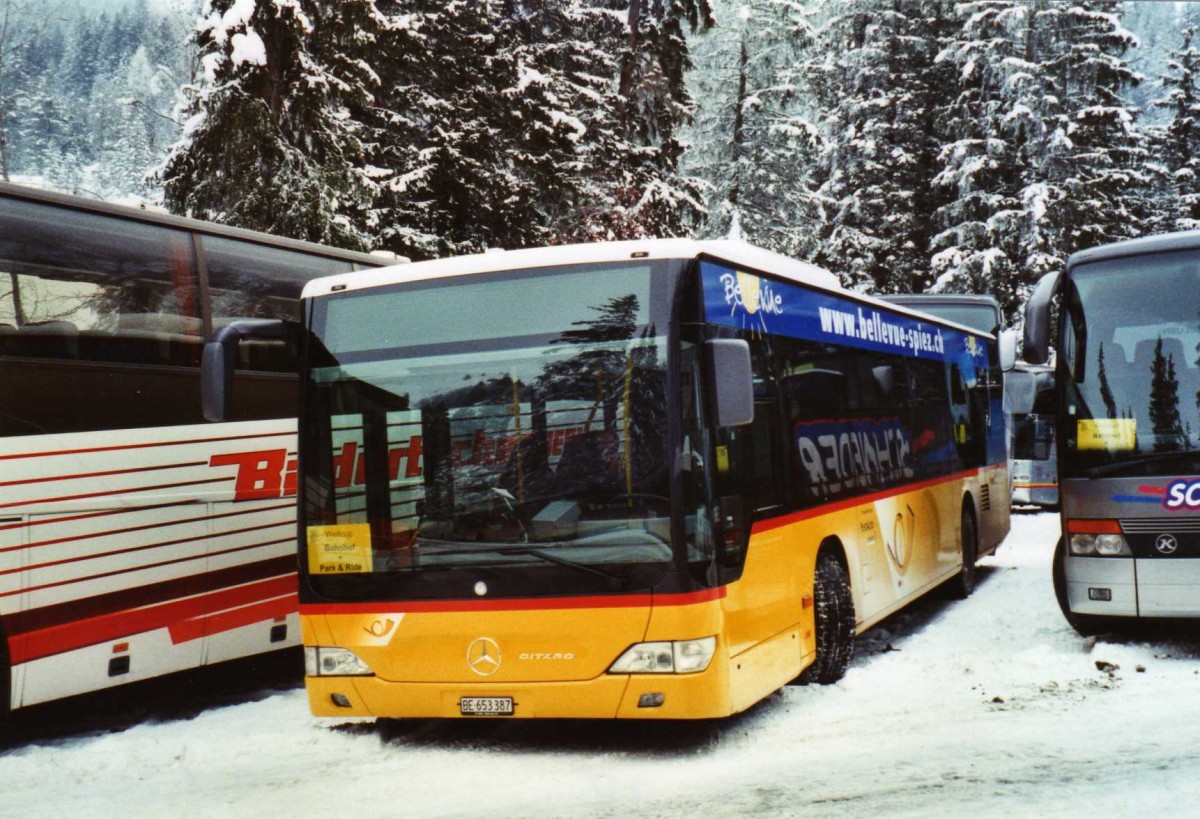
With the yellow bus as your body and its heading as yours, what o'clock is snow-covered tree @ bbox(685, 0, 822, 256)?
The snow-covered tree is roughly at 5 o'clock from the yellow bus.

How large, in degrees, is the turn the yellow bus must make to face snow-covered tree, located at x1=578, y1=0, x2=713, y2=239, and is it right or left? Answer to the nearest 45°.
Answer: approximately 135° to its right

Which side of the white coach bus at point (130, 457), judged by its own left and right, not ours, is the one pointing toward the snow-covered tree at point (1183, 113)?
back

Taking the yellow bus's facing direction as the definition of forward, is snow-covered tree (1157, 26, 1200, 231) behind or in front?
behind

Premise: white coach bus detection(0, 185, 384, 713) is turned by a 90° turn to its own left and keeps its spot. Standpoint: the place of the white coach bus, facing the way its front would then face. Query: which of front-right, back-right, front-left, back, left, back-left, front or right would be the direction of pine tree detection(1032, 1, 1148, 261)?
left

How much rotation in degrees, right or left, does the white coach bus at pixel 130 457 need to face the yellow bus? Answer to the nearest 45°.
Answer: approximately 90° to its left

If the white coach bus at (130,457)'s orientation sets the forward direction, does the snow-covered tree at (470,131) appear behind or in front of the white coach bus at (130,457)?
behind

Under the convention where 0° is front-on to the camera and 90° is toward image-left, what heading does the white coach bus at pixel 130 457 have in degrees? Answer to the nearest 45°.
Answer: approximately 45°

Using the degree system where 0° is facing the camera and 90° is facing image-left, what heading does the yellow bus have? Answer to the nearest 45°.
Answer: approximately 45°

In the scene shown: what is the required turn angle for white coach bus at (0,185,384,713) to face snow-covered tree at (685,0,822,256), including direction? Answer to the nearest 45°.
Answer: approximately 180°

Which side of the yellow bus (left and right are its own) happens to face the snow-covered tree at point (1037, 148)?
back

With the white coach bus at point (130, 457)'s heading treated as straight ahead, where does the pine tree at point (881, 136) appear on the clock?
The pine tree is roughly at 6 o'clock from the white coach bus.
